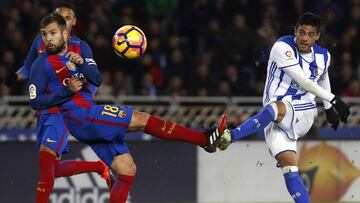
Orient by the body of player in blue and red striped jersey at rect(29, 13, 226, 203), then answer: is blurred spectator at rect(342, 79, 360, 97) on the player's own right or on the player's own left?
on the player's own left

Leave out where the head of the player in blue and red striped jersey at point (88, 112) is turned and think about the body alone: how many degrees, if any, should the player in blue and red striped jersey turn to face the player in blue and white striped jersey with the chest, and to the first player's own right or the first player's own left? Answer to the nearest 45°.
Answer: approximately 45° to the first player's own left

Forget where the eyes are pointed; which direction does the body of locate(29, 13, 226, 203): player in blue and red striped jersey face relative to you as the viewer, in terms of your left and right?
facing the viewer and to the right of the viewer
